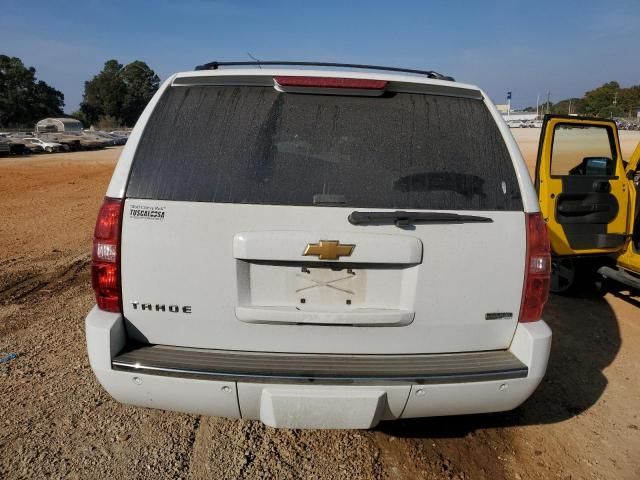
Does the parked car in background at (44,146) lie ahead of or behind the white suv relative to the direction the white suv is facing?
ahead

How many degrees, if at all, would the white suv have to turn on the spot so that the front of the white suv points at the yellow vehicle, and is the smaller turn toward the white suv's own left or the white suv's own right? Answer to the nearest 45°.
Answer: approximately 45° to the white suv's own right

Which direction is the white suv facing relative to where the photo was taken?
away from the camera

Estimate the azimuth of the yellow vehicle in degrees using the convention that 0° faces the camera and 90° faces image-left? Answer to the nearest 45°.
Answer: approximately 135°

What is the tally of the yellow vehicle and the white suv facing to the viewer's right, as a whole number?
0

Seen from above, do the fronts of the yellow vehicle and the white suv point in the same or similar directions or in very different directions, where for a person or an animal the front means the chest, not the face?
same or similar directions

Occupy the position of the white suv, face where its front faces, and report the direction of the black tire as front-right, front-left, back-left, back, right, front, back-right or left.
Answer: front-right

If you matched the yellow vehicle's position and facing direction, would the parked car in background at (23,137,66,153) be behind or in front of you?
in front

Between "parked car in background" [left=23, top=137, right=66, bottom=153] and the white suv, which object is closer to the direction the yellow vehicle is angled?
the parked car in background
